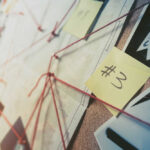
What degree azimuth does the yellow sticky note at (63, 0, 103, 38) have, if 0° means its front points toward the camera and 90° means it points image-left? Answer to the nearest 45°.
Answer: approximately 0°
